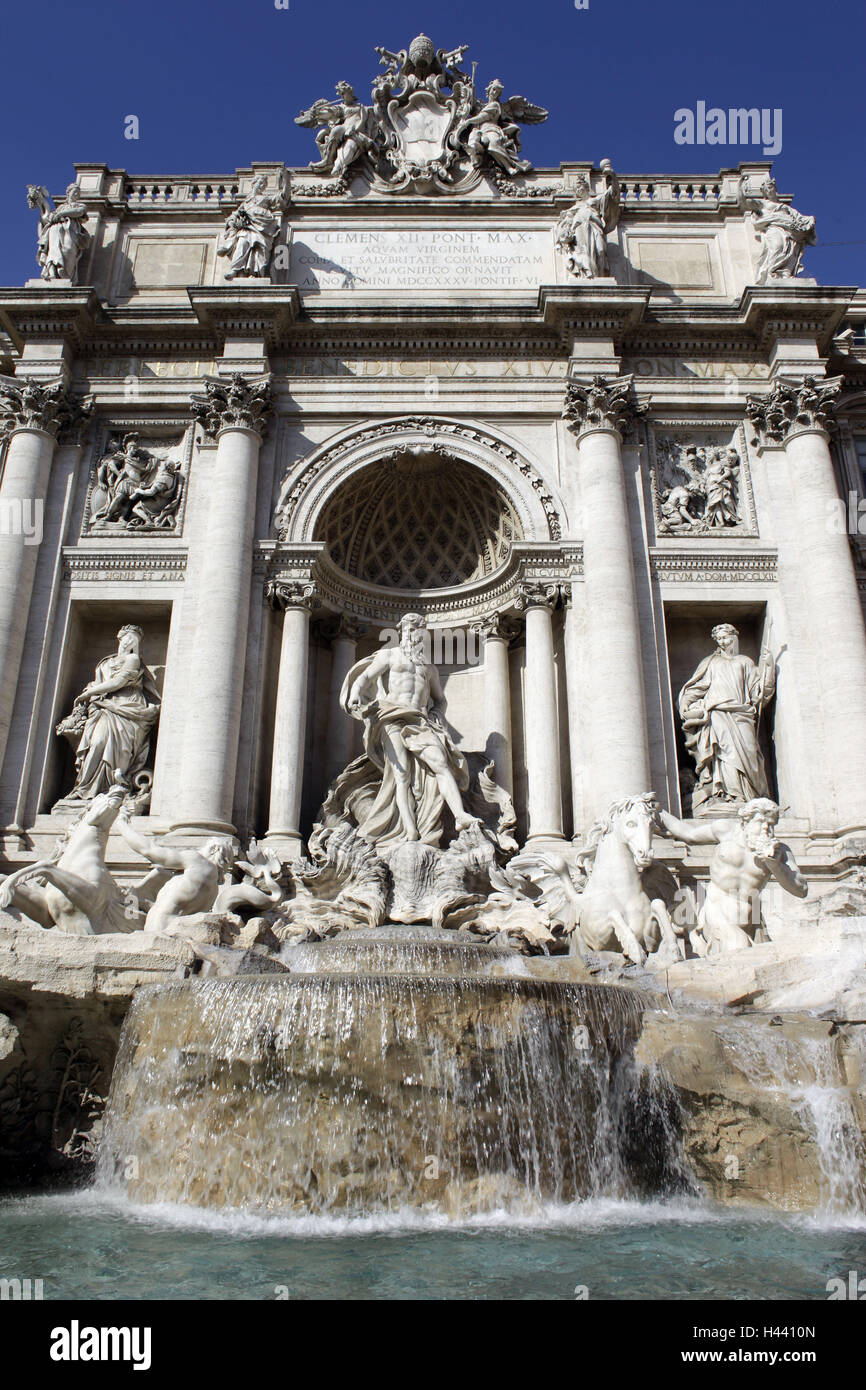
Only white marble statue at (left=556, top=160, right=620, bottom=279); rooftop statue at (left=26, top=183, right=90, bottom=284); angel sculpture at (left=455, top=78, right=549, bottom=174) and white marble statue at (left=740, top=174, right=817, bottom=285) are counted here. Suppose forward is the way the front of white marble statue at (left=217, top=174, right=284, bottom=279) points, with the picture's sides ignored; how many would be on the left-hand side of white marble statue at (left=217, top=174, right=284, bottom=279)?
3

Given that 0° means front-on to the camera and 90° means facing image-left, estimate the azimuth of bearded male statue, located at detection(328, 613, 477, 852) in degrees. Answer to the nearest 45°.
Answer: approximately 0°

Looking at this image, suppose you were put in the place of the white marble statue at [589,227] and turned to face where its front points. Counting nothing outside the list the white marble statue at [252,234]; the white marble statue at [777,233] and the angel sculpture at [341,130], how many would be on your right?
2

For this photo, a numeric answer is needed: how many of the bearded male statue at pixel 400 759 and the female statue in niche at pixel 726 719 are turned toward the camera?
2

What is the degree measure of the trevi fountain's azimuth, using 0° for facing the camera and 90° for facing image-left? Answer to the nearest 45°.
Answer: approximately 0°
